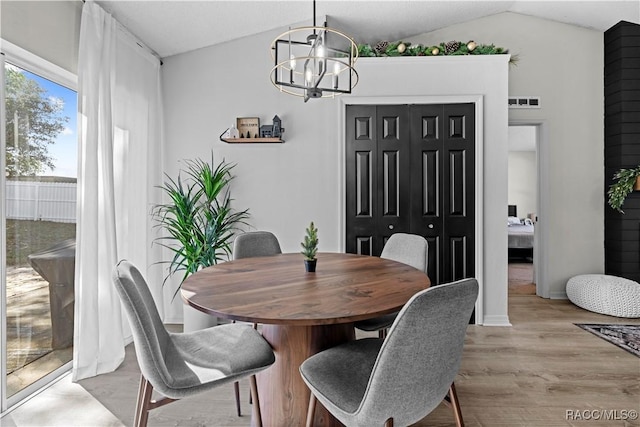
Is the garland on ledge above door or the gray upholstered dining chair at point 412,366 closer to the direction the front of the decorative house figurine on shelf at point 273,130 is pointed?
the gray upholstered dining chair

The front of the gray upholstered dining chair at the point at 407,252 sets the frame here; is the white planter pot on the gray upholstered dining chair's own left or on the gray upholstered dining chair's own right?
on the gray upholstered dining chair's own right

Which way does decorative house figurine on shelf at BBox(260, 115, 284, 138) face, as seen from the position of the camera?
facing the viewer

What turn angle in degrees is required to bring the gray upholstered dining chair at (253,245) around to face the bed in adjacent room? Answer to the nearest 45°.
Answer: approximately 90° to its left

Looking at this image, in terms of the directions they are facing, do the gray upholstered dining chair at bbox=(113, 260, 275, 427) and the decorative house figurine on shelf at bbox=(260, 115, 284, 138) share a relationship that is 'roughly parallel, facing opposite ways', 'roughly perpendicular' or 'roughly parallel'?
roughly perpendicular

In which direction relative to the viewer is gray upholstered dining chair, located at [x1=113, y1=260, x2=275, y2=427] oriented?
to the viewer's right

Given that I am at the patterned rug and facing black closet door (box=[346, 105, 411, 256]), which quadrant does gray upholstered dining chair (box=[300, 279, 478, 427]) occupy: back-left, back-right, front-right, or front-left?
front-left

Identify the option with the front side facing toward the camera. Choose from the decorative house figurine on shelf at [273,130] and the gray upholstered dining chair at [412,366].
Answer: the decorative house figurine on shelf

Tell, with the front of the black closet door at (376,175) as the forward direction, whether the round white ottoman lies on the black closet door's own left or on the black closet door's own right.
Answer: on the black closet door's own left

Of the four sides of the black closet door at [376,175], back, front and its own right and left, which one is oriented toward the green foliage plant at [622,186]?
left

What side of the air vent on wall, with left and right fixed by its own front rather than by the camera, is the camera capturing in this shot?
front
